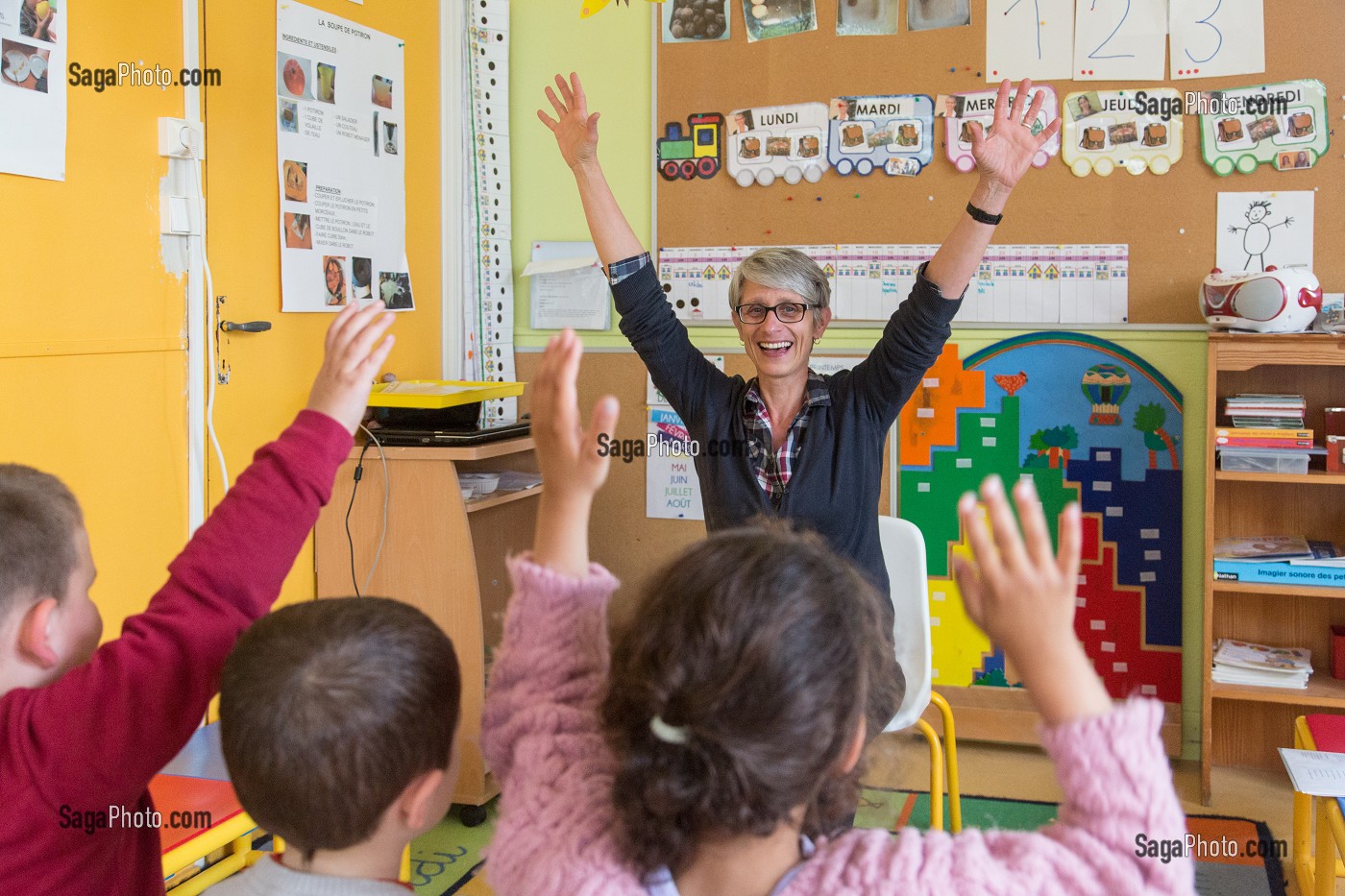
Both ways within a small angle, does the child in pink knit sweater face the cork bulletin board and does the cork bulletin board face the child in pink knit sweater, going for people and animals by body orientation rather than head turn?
yes

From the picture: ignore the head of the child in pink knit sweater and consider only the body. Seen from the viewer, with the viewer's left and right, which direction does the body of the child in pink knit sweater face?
facing away from the viewer

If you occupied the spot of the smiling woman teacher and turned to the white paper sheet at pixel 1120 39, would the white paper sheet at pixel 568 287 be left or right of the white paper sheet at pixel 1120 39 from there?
left

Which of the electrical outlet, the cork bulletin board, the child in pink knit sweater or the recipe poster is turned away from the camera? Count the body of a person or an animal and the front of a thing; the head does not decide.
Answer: the child in pink knit sweater

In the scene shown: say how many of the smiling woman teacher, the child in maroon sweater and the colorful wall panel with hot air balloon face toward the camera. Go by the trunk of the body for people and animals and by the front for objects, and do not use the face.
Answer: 2

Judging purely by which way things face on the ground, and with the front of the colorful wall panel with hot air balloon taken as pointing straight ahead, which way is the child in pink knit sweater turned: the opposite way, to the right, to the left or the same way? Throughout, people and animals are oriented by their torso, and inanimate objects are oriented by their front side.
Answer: the opposite way

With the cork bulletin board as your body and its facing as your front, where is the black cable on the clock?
The black cable is roughly at 2 o'clock from the cork bulletin board.

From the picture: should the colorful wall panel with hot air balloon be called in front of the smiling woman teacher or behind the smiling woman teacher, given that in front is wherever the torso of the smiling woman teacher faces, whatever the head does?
behind

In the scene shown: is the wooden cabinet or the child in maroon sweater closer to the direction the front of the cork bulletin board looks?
the child in maroon sweater

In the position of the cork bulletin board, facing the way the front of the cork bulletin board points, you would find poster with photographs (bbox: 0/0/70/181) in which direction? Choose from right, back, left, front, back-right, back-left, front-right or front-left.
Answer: front-right

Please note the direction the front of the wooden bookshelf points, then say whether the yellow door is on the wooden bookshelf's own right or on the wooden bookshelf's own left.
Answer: on the wooden bookshelf's own right

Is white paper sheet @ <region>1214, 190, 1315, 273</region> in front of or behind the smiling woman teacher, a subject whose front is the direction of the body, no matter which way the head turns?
behind
